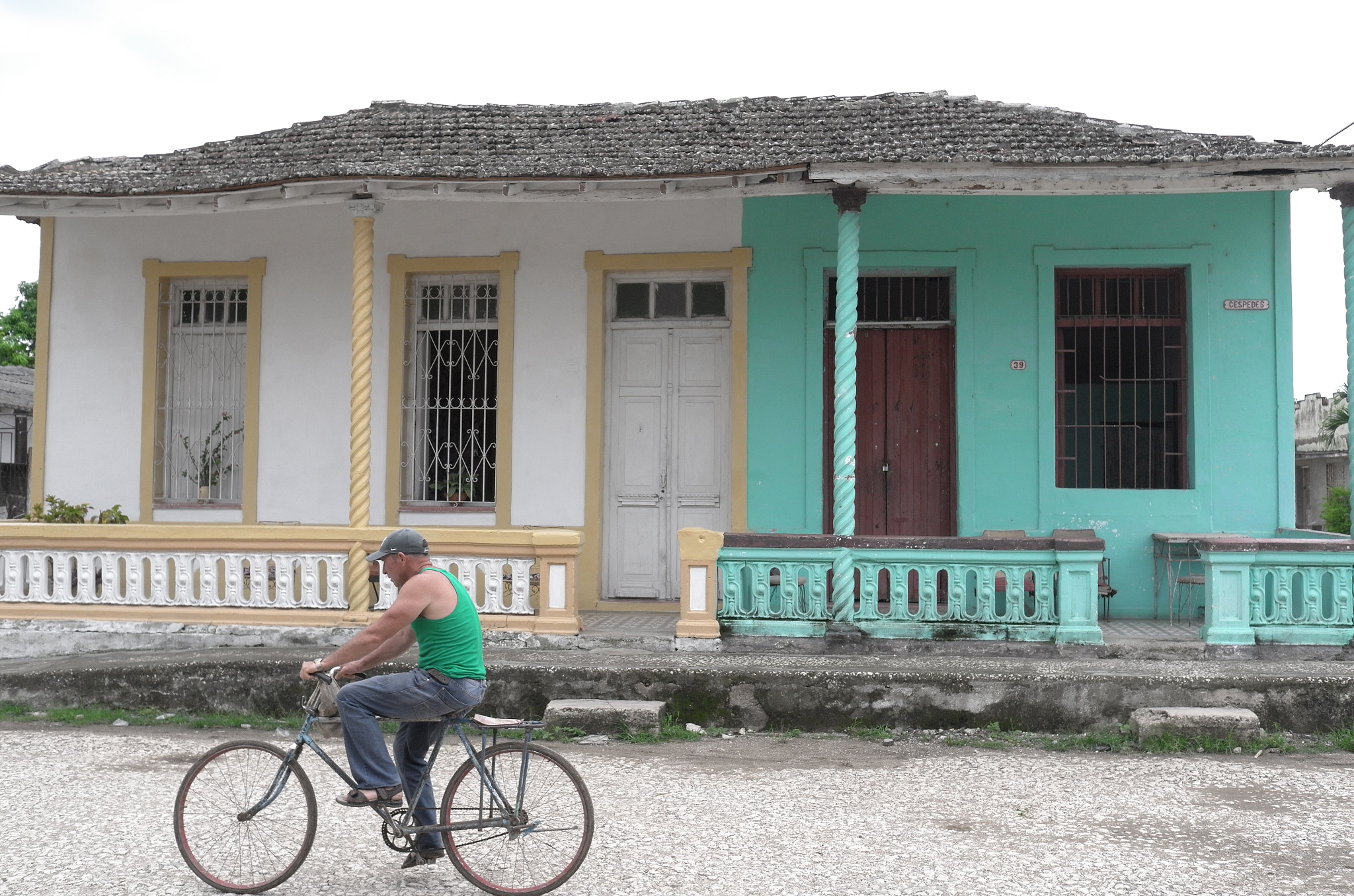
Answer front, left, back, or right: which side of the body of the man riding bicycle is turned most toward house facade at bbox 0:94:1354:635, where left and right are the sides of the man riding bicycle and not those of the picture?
right

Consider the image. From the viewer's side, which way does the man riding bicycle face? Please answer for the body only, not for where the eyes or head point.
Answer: to the viewer's left

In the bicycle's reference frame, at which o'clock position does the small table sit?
The small table is roughly at 5 o'clock from the bicycle.

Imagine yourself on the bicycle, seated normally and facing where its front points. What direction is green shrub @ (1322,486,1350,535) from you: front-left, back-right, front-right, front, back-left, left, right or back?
back-right

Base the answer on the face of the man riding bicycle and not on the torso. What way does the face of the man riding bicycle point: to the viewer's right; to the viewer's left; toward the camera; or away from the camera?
to the viewer's left

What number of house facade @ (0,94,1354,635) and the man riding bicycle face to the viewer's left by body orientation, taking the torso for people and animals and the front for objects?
1

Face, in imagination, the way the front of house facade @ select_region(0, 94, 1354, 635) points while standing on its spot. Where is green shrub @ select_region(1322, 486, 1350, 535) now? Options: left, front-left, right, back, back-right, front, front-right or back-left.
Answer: back-left

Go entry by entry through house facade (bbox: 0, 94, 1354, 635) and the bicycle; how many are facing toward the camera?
1

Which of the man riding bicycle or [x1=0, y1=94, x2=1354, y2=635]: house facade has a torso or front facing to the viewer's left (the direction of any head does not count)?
the man riding bicycle

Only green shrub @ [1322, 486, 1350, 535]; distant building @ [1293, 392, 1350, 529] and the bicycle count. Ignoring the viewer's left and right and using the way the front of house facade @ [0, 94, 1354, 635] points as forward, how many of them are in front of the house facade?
1

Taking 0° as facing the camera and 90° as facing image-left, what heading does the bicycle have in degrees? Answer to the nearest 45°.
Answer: approximately 90°

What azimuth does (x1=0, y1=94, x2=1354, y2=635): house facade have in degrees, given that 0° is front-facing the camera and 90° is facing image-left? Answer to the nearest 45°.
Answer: approximately 0°
